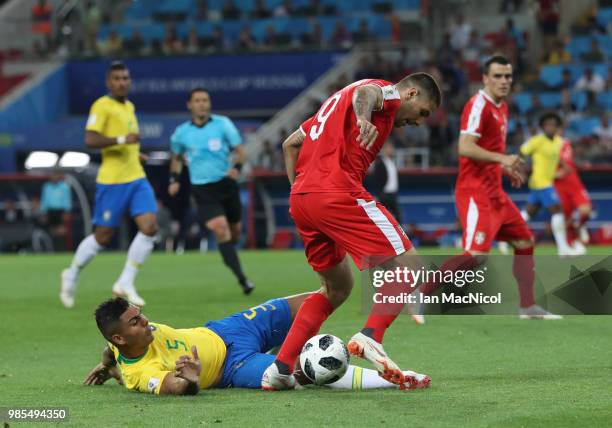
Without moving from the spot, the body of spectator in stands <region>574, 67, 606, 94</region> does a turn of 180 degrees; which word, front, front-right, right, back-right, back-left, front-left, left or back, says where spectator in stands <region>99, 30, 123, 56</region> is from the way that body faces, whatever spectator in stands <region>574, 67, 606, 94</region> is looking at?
left

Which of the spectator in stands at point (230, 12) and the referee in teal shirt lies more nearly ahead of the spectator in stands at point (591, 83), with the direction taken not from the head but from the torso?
the referee in teal shirt

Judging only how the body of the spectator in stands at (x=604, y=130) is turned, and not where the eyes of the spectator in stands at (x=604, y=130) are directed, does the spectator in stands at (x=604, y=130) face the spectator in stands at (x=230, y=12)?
no

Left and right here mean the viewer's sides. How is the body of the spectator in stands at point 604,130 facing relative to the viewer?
facing the viewer

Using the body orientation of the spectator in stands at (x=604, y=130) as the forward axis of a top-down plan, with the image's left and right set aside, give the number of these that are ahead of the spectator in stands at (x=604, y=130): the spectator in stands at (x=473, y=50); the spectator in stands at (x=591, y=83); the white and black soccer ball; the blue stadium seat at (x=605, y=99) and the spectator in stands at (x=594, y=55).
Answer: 1

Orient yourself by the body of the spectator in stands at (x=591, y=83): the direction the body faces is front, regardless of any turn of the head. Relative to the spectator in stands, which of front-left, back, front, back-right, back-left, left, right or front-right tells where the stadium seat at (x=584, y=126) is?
front

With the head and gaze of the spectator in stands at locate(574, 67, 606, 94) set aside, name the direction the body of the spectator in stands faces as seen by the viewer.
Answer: toward the camera

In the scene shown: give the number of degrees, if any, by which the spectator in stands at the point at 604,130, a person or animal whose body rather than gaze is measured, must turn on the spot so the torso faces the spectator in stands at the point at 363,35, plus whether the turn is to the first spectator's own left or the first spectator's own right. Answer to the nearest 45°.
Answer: approximately 135° to the first spectator's own right

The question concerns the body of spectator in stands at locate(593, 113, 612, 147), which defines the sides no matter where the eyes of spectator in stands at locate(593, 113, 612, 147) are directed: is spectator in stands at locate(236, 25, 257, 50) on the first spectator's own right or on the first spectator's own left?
on the first spectator's own right

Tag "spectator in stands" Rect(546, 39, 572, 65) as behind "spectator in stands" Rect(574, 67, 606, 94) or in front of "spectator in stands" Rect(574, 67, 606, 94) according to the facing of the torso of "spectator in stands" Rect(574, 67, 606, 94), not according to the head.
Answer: behind

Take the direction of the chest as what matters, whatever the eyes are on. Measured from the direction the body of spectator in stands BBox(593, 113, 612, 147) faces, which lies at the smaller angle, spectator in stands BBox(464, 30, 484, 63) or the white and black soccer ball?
the white and black soccer ball

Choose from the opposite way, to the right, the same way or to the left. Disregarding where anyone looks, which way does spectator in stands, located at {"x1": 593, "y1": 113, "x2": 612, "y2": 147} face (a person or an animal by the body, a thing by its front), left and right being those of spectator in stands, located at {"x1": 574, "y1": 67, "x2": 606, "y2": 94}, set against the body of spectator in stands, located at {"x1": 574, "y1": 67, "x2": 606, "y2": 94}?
the same way

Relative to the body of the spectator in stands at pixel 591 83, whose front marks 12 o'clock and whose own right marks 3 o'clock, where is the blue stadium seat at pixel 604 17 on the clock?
The blue stadium seat is roughly at 6 o'clock from the spectator in stands.

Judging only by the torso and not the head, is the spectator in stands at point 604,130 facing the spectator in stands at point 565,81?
no

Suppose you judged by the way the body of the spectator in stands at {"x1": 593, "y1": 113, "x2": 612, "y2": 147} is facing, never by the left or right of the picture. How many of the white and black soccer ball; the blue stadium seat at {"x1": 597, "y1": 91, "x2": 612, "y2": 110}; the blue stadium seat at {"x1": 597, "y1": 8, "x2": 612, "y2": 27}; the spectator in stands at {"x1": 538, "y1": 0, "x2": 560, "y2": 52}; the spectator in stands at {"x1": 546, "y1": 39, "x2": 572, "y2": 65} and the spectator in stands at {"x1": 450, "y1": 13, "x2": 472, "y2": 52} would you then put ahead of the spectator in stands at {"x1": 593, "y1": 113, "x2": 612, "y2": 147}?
1
